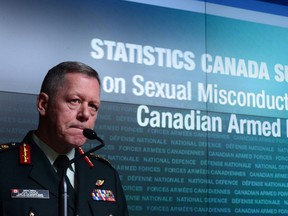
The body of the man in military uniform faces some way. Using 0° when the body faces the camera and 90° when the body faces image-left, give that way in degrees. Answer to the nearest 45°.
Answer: approximately 315°
